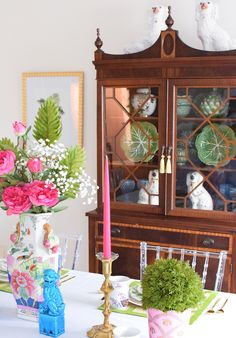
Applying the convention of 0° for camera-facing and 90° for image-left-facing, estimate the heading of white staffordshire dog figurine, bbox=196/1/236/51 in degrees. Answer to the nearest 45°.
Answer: approximately 45°

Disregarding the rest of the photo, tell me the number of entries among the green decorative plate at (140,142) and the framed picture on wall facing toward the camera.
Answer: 2

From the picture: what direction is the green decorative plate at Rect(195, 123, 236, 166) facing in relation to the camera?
toward the camera

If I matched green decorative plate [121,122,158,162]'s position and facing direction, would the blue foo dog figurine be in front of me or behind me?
in front

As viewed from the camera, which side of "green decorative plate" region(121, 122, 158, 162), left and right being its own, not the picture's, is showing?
front

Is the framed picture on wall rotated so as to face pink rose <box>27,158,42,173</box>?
yes

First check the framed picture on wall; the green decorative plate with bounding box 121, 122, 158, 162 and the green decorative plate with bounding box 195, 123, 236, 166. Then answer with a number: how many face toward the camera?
3

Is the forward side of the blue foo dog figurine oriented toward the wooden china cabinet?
no

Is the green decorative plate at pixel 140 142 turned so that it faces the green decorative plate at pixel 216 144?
no

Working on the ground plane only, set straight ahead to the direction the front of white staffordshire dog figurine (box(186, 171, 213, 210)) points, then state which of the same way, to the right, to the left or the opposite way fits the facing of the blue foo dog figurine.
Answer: the same way

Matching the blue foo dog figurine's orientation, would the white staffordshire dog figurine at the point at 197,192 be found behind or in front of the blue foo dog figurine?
behind

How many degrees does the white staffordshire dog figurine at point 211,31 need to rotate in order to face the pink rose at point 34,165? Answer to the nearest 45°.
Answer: approximately 45° to its left

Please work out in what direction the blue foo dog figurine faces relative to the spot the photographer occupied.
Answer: facing the viewer and to the left of the viewer
